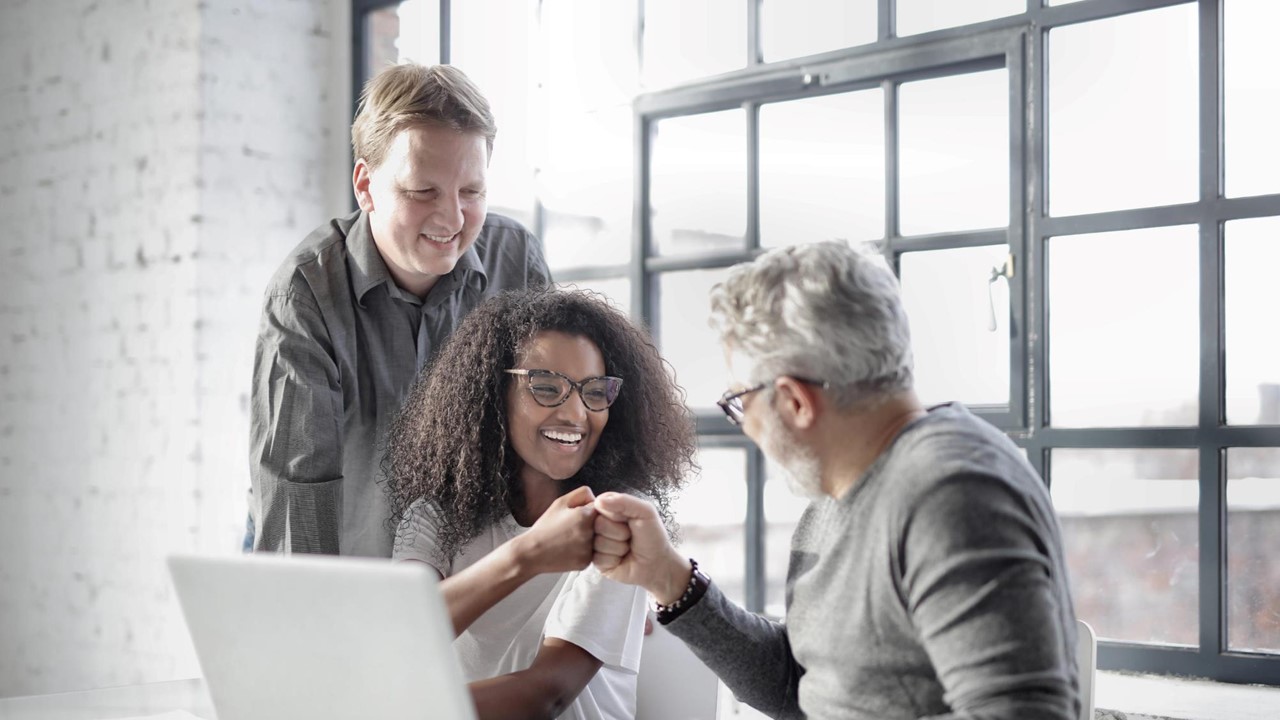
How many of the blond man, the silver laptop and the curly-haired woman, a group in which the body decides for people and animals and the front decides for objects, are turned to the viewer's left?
0

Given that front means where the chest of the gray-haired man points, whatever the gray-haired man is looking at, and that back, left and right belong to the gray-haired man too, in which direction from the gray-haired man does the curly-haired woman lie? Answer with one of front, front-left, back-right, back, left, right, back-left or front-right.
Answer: front-right

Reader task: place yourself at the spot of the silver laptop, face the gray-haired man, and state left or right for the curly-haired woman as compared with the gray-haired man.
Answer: left

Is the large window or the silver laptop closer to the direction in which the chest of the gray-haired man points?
the silver laptop

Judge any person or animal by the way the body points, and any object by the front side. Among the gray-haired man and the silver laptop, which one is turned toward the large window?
the silver laptop

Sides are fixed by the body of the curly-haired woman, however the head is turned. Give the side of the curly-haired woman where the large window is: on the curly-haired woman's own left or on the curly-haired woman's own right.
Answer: on the curly-haired woman's own left

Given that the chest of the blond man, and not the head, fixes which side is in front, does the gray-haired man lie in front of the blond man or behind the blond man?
in front

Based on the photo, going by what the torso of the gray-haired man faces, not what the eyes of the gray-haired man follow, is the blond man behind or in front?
in front

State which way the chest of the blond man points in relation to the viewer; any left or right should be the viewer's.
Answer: facing the viewer and to the right of the viewer

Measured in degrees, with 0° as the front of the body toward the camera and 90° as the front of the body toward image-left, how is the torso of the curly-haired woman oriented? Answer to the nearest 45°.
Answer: approximately 315°

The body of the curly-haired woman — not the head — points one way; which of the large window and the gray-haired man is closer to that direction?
the gray-haired man

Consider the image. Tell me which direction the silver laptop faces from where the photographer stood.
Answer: facing away from the viewer and to the right of the viewer

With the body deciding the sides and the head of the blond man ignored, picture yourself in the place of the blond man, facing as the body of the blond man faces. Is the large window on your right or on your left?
on your left

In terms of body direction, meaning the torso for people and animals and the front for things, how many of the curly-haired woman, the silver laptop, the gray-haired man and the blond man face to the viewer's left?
1

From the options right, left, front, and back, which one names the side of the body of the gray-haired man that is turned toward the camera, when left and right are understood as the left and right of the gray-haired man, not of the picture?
left

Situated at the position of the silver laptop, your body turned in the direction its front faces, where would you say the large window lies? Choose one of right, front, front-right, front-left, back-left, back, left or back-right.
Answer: front
